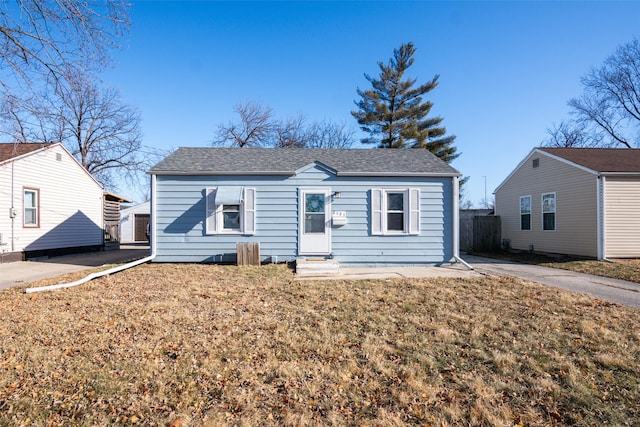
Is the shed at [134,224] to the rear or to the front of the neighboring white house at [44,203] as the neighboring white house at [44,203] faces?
to the rear

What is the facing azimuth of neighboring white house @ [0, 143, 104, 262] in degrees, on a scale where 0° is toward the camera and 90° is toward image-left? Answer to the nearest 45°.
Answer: approximately 45°

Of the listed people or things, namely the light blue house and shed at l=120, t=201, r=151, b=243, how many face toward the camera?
2

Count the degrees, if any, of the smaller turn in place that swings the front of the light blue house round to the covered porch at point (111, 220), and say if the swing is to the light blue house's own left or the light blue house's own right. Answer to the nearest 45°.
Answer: approximately 135° to the light blue house's own right

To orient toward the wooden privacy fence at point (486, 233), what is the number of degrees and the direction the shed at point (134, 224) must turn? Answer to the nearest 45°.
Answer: approximately 45° to its left

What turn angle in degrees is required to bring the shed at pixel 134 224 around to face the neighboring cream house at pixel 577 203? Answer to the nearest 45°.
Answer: approximately 45° to its left
